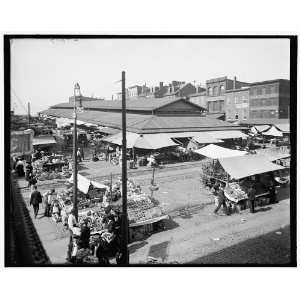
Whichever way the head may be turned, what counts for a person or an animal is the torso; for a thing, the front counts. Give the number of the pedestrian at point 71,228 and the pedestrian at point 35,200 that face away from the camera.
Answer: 1

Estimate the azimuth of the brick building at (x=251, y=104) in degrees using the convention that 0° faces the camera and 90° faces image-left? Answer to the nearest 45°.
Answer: approximately 45°
